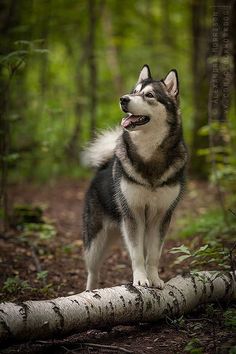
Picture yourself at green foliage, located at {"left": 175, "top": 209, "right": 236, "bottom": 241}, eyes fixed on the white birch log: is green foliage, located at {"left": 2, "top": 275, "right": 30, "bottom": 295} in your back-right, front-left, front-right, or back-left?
front-right

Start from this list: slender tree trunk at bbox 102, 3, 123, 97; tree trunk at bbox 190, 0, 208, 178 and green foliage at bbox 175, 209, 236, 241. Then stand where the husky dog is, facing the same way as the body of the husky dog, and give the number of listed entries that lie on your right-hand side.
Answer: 0

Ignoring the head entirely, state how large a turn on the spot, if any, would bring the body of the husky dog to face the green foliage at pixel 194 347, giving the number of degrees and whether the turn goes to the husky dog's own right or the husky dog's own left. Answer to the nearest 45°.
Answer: approximately 45° to the husky dog's own right

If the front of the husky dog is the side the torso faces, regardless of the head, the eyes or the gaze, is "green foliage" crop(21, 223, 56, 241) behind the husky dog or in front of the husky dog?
behind

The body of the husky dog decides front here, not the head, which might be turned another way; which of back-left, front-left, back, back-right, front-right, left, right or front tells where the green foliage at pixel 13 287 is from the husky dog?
back-right

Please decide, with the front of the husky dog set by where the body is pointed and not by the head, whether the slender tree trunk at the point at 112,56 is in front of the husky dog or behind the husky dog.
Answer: behind

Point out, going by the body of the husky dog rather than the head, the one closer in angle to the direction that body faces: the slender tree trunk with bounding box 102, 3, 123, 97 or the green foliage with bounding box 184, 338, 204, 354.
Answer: the green foliage

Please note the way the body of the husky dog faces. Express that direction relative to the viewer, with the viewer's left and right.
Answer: facing the viewer and to the right of the viewer
